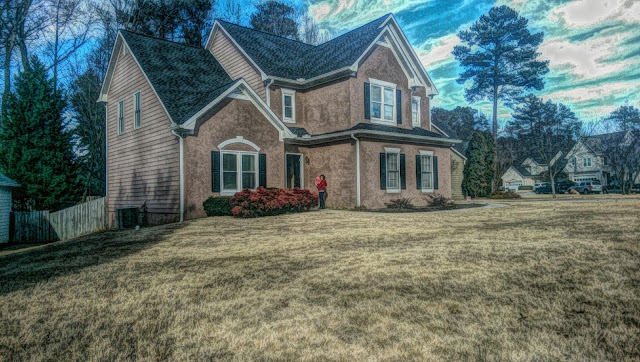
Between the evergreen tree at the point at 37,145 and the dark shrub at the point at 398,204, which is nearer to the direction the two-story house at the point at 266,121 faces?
the dark shrub

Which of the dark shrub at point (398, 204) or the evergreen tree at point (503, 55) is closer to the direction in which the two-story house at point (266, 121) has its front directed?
the dark shrub

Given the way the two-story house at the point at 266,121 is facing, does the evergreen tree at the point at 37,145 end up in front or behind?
behind

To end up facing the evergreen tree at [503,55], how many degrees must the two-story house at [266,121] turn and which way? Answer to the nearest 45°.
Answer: approximately 90° to its left

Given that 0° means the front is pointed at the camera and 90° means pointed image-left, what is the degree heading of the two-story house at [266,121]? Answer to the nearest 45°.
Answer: approximately 315°

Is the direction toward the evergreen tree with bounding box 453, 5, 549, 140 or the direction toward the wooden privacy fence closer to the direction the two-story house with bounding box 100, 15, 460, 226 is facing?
the evergreen tree
